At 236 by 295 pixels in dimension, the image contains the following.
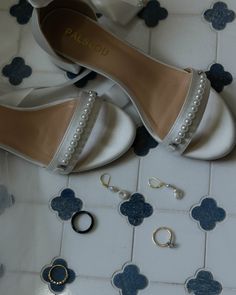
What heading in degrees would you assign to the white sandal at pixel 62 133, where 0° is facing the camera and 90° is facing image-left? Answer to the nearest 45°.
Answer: approximately 270°

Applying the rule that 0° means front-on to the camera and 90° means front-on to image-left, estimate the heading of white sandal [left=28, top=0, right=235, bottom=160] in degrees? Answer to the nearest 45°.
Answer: approximately 315°
